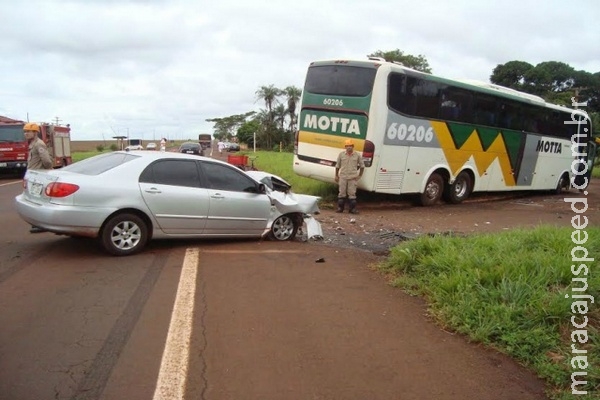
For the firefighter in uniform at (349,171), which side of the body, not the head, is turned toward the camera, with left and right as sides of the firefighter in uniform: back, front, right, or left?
front

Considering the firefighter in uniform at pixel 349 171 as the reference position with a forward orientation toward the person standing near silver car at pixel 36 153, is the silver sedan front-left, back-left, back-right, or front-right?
front-left

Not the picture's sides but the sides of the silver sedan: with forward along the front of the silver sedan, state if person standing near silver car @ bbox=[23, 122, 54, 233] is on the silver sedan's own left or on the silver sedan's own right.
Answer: on the silver sedan's own left

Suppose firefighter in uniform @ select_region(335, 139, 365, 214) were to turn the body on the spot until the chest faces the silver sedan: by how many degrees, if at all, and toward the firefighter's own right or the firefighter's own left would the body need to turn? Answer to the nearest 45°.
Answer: approximately 45° to the firefighter's own right

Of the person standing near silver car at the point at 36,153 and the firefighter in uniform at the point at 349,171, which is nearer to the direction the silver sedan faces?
the firefighter in uniform

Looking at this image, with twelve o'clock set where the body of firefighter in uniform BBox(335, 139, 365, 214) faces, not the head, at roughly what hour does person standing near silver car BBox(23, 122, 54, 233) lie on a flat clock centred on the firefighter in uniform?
The person standing near silver car is roughly at 2 o'clock from the firefighter in uniform.

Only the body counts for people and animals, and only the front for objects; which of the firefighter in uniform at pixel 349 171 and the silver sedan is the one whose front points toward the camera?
the firefighter in uniform

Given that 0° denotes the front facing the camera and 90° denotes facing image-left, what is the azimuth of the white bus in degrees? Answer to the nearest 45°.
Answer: approximately 225°

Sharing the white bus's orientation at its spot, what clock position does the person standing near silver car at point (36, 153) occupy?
The person standing near silver car is roughly at 6 o'clock from the white bus.

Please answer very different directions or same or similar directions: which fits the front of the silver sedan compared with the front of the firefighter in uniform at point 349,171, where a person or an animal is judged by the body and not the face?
very different directions

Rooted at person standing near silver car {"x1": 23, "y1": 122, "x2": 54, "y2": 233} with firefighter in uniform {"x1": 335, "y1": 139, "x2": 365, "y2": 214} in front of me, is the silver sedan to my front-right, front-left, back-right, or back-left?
front-right

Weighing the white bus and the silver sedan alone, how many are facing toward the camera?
0
